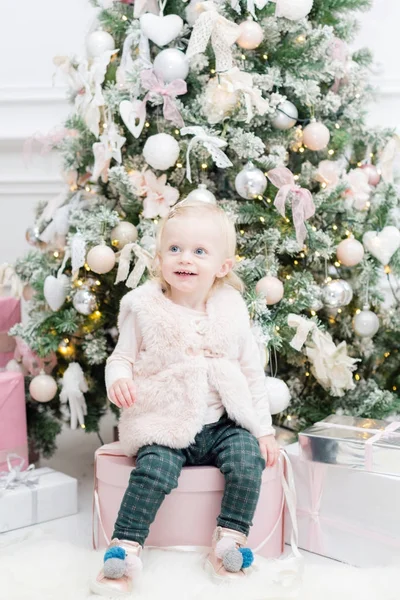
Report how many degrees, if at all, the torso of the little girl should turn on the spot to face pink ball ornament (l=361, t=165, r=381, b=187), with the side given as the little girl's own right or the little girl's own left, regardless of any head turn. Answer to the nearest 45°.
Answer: approximately 135° to the little girl's own left

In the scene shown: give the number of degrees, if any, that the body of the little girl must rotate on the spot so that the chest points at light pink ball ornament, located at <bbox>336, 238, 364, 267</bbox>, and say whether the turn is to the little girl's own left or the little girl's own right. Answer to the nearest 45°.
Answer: approximately 135° to the little girl's own left

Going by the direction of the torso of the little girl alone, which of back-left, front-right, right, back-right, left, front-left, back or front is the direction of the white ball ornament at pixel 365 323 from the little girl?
back-left

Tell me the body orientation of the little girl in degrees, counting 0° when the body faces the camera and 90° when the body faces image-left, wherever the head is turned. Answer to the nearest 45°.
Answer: approximately 0°
